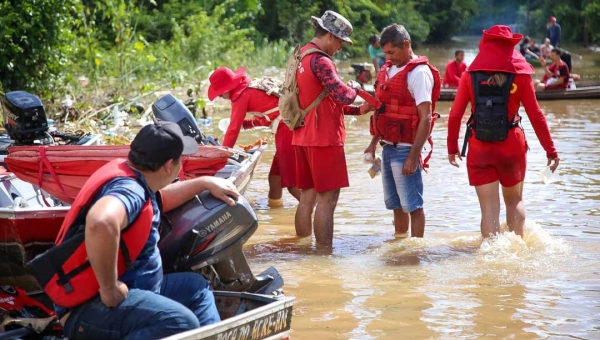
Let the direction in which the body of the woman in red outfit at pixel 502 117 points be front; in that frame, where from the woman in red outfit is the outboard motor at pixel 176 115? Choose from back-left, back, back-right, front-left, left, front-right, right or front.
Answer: left

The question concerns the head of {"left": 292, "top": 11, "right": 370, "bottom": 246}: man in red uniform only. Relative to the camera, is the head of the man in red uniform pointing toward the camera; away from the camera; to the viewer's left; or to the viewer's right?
to the viewer's right

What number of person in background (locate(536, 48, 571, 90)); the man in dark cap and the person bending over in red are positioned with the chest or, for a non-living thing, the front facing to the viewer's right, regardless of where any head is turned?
1

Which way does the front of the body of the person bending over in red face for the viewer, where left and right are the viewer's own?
facing to the left of the viewer

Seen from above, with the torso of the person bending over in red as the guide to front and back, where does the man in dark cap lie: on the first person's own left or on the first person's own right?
on the first person's own left

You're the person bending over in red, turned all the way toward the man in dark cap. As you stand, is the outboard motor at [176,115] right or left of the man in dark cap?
right

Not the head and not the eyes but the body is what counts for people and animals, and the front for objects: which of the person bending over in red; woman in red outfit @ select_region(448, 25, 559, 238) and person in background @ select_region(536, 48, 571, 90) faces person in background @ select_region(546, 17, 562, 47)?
the woman in red outfit

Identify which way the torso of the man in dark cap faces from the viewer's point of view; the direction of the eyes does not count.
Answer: to the viewer's right

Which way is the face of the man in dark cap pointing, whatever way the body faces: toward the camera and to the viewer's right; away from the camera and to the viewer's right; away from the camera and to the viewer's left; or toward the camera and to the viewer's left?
away from the camera and to the viewer's right

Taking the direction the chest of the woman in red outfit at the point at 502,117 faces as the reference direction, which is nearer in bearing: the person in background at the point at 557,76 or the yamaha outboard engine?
the person in background

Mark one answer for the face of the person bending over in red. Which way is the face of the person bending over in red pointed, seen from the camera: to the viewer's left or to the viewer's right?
to the viewer's left

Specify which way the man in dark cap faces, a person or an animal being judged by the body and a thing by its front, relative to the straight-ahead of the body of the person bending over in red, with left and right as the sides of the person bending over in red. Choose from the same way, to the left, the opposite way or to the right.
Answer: the opposite way

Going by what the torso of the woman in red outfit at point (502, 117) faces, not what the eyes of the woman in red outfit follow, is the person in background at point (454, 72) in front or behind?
in front

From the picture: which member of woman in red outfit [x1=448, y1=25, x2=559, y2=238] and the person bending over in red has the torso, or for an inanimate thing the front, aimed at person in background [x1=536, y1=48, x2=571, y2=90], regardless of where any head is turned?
the woman in red outfit

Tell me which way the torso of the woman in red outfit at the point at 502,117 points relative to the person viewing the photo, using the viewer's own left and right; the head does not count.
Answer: facing away from the viewer

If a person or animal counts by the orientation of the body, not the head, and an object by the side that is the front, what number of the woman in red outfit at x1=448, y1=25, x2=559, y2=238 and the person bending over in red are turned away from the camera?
1
